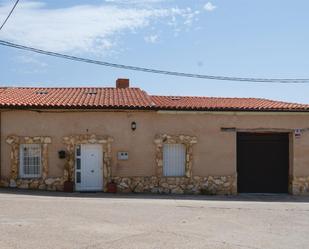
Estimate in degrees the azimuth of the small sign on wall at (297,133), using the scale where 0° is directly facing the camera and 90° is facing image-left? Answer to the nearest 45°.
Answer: approximately 0°

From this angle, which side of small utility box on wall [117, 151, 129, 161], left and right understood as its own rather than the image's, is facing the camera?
front

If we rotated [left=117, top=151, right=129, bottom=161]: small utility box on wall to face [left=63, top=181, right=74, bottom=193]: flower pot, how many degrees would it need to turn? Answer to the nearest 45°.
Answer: approximately 90° to its right

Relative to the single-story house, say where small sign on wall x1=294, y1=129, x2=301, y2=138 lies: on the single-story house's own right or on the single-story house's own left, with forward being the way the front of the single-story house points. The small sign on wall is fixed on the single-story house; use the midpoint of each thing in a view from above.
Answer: on the single-story house's own left

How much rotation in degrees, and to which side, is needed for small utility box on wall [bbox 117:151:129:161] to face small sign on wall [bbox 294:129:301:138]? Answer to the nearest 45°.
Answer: approximately 90° to its left

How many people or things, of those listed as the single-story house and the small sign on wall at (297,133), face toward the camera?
2

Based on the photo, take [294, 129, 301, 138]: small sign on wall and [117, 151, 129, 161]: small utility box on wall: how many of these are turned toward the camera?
2

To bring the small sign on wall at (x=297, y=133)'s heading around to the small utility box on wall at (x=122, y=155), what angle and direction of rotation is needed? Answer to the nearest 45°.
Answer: approximately 90° to its right

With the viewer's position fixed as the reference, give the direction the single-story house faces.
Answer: facing the viewer
